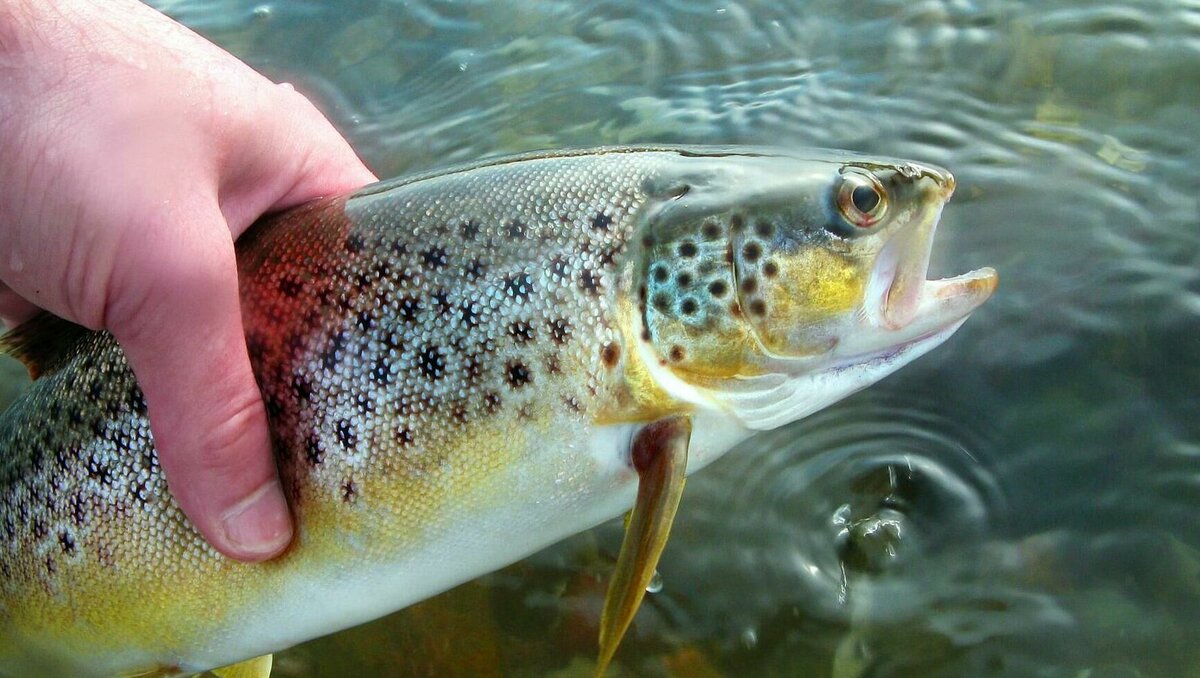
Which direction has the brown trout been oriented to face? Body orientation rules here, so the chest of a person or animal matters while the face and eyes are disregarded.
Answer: to the viewer's right
